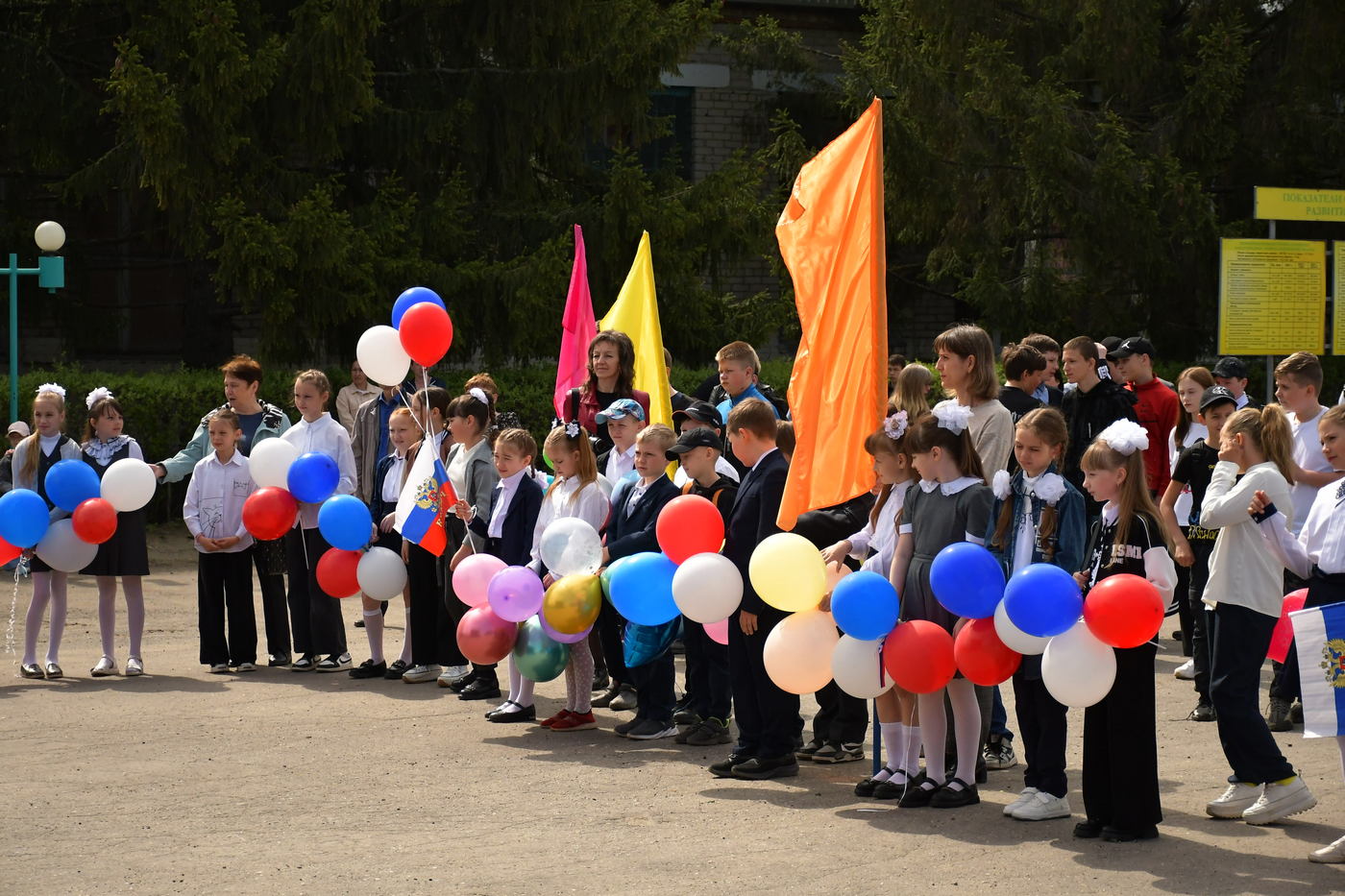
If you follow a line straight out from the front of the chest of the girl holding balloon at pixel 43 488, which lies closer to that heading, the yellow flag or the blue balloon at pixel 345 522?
the blue balloon

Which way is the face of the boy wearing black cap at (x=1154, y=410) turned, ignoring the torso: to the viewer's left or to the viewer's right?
to the viewer's left

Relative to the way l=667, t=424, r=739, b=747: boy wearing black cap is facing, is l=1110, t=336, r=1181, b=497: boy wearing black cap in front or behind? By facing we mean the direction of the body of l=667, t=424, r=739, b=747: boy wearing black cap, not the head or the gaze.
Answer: behind

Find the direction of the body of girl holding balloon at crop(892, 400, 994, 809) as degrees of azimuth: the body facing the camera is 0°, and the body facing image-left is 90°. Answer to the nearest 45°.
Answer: approximately 45°

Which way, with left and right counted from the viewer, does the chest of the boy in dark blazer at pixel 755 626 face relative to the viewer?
facing to the left of the viewer

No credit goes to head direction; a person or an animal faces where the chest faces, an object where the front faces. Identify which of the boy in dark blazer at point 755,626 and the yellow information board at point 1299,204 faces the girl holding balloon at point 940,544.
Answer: the yellow information board

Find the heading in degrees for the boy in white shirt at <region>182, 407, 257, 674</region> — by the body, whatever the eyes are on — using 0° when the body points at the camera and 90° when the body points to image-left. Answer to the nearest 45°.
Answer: approximately 0°

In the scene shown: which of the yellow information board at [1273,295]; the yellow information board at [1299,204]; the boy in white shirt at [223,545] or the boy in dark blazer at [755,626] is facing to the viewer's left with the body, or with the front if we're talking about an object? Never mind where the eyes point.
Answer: the boy in dark blazer

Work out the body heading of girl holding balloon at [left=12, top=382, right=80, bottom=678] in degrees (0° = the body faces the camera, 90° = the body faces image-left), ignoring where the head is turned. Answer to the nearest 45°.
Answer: approximately 0°

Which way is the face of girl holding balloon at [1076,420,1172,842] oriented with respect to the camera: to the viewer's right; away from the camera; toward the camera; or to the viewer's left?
to the viewer's left
